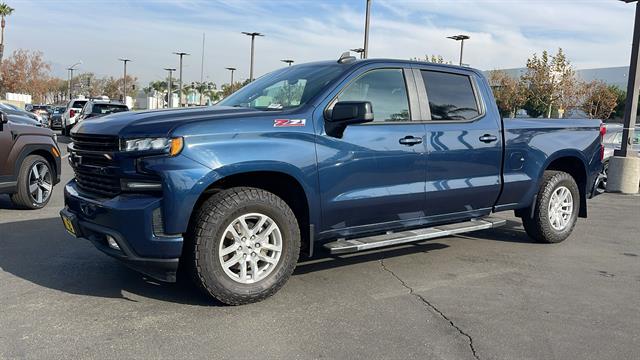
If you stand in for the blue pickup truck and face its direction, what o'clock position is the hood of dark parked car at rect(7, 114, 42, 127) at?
The hood of dark parked car is roughly at 3 o'clock from the blue pickup truck.

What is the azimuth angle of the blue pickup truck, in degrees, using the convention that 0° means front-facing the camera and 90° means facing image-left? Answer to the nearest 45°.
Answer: approximately 45°

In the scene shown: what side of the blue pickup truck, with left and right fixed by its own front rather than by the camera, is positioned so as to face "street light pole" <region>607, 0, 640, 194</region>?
back

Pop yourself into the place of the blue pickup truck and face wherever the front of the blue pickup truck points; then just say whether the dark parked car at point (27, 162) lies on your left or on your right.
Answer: on your right

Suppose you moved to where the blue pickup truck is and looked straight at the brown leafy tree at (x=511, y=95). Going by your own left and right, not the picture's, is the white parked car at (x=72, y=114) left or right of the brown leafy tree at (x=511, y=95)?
left

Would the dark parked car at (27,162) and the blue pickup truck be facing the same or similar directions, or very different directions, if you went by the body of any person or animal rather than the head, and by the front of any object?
very different directions

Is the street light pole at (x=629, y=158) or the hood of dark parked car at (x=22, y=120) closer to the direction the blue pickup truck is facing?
the hood of dark parked car
